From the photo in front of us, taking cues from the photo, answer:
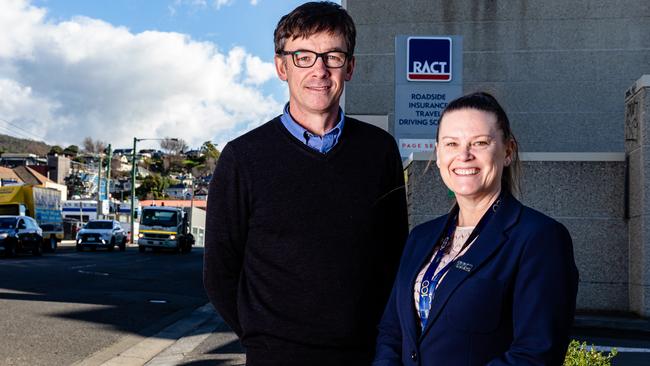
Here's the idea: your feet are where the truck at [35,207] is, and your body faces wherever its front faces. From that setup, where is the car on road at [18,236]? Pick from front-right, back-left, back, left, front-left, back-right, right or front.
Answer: front-left

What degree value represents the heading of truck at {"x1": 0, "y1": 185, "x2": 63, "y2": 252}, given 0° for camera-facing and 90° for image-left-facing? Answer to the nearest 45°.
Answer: approximately 45°

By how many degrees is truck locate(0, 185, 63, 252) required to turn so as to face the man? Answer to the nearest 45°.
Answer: approximately 45° to its left

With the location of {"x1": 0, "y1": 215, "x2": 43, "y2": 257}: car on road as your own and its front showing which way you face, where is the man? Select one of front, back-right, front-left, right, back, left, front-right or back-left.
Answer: front-left

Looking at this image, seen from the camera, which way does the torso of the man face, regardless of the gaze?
toward the camera

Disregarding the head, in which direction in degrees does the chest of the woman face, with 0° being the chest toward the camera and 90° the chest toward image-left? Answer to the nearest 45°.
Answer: approximately 45°

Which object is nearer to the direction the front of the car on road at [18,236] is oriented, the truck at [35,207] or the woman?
the woman

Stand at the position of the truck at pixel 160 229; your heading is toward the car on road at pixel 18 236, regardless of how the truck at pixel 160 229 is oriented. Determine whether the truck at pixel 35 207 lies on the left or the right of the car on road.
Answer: right

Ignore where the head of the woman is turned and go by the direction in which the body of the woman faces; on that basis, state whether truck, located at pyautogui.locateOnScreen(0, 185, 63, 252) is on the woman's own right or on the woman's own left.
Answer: on the woman's own right

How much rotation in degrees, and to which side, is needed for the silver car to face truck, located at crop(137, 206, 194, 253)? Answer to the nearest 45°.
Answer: approximately 135° to its left

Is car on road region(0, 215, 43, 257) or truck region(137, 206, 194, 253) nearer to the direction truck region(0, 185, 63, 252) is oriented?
the car on road

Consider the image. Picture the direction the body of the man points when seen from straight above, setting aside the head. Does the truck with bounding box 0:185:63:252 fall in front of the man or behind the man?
behind
